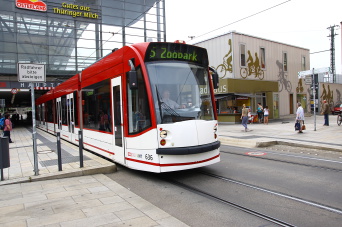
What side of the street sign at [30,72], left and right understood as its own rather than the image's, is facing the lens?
front

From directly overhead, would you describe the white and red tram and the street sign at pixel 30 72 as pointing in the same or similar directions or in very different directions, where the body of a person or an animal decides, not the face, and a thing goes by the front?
same or similar directions

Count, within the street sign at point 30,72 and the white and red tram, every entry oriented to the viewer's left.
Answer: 0

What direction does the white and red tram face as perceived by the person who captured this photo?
facing the viewer and to the right of the viewer

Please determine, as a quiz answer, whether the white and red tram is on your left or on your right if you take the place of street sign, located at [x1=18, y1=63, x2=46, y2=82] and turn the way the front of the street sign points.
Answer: on your left
